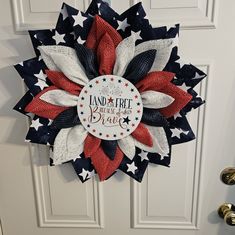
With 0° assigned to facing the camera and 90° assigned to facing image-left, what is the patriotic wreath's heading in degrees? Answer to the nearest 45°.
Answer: approximately 0°
